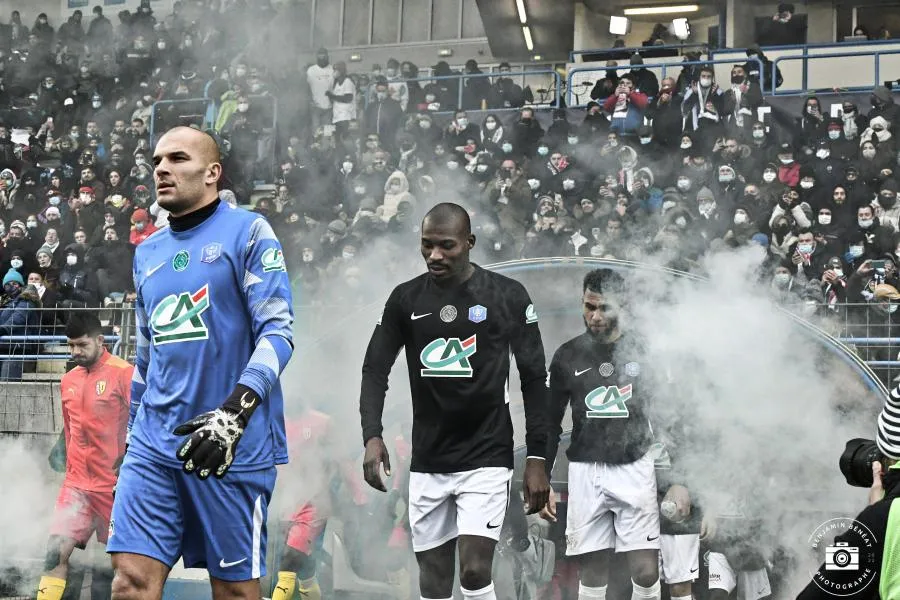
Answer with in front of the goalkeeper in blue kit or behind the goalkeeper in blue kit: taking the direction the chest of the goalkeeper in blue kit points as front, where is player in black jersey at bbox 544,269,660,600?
behind

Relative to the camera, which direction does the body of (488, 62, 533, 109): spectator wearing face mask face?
toward the camera

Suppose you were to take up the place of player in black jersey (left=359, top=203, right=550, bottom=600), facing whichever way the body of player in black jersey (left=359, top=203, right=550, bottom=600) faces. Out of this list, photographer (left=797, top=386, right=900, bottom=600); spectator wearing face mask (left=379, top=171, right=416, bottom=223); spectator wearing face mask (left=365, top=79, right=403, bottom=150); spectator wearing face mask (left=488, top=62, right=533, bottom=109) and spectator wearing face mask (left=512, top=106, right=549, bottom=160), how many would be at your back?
4

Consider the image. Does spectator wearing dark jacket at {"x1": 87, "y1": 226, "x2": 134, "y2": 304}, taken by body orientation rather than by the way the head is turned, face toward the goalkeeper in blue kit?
yes

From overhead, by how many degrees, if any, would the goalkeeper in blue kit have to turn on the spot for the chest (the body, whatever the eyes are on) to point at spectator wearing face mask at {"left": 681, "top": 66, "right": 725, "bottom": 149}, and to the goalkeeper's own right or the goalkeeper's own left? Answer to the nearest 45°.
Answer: approximately 180°

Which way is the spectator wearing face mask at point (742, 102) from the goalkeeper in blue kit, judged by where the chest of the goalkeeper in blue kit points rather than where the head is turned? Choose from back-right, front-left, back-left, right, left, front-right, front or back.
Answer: back

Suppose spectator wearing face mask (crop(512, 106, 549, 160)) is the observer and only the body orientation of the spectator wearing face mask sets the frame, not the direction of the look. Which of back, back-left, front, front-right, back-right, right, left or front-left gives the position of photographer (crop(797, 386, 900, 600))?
front

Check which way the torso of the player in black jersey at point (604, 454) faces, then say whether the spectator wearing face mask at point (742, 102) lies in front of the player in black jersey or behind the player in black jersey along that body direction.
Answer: behind

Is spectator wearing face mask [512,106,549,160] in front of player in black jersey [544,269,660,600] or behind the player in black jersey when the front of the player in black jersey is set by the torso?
behind

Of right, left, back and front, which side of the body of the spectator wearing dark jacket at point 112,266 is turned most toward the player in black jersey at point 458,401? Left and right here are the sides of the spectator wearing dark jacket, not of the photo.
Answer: front

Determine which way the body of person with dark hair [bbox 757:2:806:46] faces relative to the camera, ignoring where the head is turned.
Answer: toward the camera

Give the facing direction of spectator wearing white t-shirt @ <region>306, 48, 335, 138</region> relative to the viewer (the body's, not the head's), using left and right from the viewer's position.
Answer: facing the viewer

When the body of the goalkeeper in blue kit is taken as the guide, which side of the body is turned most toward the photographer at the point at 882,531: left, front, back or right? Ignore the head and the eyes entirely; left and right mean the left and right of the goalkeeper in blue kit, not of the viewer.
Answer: left

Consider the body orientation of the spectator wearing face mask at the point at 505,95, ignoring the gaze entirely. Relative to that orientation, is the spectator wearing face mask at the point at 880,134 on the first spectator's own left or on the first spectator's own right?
on the first spectator's own left
